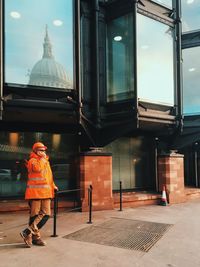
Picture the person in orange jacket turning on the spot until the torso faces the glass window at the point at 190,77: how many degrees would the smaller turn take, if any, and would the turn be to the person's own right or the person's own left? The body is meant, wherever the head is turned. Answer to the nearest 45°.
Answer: approximately 90° to the person's own left

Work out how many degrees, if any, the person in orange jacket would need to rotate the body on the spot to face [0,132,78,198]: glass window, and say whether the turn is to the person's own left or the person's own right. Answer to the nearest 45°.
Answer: approximately 135° to the person's own left

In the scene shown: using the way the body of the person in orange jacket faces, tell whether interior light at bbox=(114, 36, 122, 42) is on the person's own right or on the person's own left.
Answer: on the person's own left

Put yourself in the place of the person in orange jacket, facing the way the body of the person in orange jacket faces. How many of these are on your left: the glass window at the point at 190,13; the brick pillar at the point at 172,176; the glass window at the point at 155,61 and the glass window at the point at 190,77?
4

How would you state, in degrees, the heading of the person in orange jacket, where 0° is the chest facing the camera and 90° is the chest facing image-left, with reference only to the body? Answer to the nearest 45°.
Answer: approximately 315°

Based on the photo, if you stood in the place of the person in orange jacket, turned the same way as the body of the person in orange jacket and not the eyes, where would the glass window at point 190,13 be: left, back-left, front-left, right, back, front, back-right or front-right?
left

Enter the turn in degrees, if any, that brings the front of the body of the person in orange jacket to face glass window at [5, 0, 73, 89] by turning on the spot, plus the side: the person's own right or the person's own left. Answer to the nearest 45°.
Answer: approximately 135° to the person's own left

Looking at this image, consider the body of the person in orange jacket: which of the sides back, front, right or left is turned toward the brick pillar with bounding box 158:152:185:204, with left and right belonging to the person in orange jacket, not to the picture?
left

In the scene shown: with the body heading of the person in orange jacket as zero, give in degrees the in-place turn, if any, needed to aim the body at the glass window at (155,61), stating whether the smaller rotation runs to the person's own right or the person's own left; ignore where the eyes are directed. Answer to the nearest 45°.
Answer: approximately 90° to the person's own left
